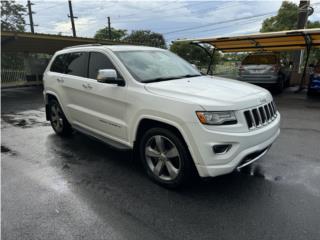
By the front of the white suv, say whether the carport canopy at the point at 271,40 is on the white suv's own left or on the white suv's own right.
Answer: on the white suv's own left

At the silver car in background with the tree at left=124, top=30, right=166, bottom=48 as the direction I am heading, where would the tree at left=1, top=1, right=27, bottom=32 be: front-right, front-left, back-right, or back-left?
front-left

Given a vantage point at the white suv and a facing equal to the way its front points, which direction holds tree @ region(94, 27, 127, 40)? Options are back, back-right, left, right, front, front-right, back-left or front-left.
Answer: back-left

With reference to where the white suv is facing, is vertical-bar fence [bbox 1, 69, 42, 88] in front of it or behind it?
behind

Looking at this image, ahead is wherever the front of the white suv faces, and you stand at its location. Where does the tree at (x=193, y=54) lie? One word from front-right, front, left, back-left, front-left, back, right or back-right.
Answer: back-left

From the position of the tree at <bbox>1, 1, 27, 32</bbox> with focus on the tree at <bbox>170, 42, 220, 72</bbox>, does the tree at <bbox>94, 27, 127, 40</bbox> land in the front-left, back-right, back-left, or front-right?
front-left

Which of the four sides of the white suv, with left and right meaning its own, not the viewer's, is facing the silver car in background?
left

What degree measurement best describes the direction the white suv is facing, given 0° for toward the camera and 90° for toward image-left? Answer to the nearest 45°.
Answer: approximately 315°

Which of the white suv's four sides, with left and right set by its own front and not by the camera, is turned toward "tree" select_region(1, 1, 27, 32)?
back

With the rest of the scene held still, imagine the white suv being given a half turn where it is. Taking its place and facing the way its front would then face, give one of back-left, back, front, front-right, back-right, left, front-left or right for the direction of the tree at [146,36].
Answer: front-right

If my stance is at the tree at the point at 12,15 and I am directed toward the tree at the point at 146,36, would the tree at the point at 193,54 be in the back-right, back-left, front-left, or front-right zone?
front-right

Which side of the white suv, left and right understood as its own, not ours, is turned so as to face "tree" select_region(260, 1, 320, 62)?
left

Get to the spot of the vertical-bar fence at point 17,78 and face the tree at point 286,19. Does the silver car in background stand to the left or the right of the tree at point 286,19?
right
